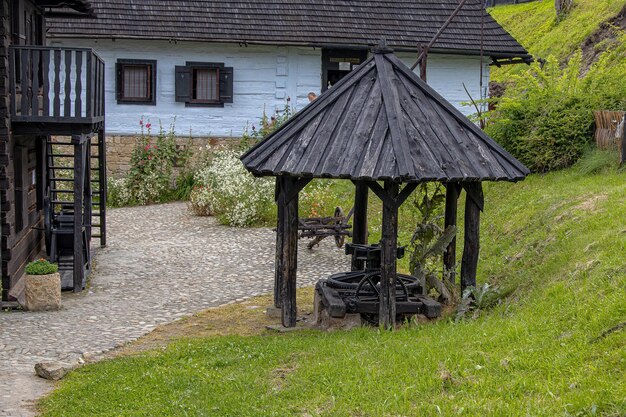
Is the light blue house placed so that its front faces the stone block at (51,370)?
yes

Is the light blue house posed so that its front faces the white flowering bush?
yes

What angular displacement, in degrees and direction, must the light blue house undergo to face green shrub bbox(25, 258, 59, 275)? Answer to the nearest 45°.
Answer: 0° — it already faces it

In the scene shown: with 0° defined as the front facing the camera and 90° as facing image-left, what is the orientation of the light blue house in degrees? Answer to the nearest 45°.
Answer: approximately 0°

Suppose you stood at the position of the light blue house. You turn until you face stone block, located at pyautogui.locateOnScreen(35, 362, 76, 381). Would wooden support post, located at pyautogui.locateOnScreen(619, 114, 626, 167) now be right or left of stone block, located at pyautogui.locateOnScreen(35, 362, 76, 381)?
left
